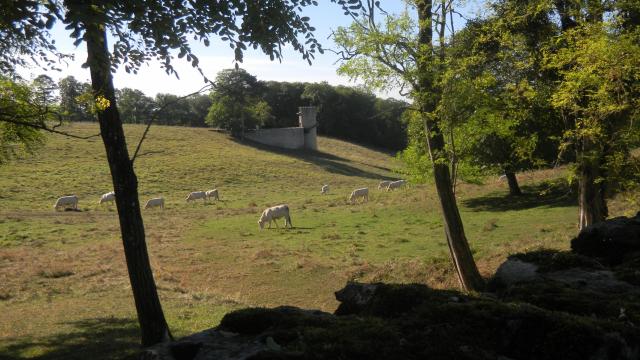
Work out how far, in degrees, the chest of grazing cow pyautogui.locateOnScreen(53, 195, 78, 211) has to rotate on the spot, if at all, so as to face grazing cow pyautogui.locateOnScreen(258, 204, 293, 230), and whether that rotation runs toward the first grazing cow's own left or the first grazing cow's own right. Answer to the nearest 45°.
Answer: approximately 135° to the first grazing cow's own left

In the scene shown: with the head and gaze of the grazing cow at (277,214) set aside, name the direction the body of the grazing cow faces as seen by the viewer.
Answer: to the viewer's left

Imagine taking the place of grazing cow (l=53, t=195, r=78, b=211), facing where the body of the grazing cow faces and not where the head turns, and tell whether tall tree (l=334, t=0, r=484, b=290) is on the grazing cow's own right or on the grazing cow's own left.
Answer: on the grazing cow's own left

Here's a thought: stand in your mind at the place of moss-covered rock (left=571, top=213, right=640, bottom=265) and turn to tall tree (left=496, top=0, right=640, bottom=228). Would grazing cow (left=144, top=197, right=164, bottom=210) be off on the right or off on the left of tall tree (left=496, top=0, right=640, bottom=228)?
left

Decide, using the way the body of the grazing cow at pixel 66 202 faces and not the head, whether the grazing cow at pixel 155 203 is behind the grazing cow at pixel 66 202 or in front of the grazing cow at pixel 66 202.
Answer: behind

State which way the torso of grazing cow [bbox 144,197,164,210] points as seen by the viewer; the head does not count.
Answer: to the viewer's left

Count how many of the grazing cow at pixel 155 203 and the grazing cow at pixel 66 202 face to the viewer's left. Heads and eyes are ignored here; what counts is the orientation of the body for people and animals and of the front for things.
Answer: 2

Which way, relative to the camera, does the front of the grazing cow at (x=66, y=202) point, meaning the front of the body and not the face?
to the viewer's left

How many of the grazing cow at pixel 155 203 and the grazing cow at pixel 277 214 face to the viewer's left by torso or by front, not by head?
2
